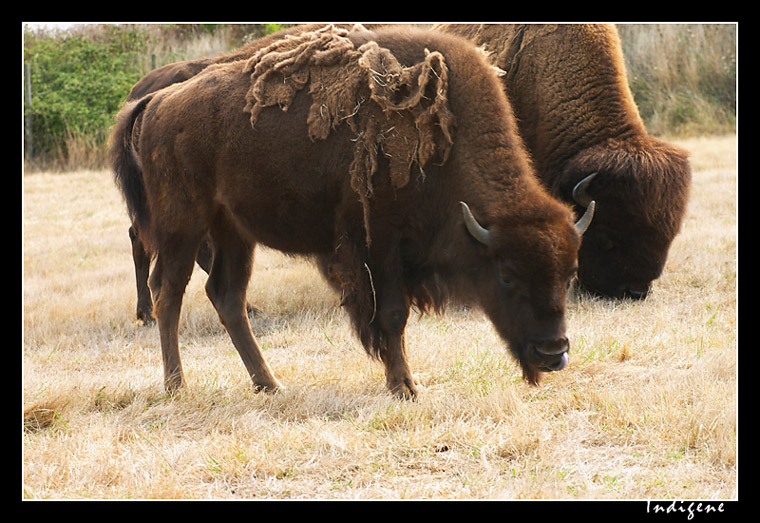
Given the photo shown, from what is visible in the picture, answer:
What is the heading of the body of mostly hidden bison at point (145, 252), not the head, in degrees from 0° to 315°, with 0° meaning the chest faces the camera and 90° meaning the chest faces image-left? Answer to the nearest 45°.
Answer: approximately 270°

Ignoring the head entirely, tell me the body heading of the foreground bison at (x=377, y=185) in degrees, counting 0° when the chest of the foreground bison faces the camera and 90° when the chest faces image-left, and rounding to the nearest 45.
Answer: approximately 315°

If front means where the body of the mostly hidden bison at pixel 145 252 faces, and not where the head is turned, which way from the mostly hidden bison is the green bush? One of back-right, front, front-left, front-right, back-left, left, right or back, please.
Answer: left

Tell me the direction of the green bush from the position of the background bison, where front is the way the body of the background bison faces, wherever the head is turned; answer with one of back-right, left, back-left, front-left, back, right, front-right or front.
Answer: back-left

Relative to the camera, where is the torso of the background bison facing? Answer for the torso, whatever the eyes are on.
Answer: to the viewer's right
